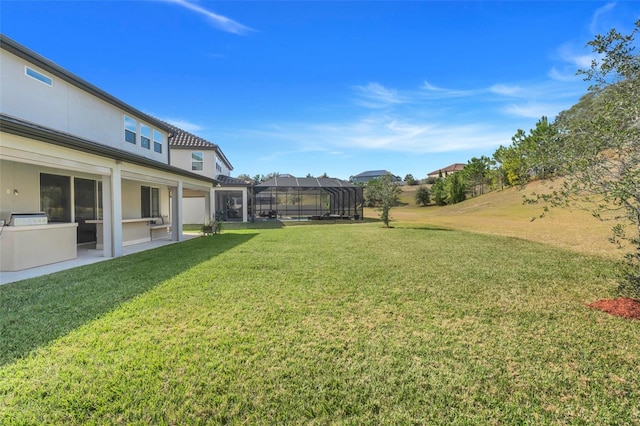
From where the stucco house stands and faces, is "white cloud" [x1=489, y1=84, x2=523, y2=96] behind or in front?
behind

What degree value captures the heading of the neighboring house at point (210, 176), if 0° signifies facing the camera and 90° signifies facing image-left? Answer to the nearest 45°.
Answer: approximately 90°

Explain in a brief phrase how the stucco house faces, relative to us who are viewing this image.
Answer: facing away from the viewer and to the left of the viewer

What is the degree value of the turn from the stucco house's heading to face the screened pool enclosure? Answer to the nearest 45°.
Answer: approximately 90° to its left

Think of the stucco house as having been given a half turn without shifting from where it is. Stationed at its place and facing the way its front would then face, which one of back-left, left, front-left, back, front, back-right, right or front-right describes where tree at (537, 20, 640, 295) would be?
front

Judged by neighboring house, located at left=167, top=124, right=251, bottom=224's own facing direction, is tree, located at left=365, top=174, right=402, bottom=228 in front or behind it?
behind

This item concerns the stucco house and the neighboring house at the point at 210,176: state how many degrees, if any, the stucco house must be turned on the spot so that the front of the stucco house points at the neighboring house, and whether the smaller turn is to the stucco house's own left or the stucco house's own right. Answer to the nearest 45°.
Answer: approximately 90° to the stucco house's own right
